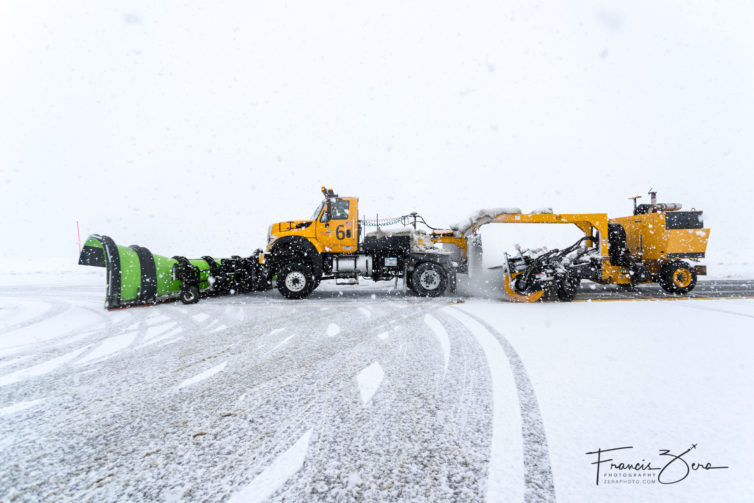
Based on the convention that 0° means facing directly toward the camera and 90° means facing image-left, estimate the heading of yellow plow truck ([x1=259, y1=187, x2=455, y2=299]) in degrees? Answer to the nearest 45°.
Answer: approximately 90°

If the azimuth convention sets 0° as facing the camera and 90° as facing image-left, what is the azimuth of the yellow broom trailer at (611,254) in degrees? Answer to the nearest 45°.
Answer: approximately 90°

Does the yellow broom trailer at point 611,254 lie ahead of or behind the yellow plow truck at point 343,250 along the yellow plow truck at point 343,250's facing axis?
behind

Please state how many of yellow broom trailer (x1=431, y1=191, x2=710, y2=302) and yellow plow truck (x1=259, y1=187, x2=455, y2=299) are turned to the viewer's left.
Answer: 2
